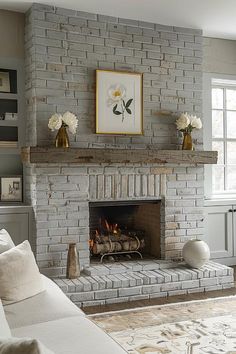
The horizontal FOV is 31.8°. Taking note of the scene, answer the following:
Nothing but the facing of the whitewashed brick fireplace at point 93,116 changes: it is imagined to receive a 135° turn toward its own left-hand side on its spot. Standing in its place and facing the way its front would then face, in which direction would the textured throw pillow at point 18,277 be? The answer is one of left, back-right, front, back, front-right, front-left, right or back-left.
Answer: back

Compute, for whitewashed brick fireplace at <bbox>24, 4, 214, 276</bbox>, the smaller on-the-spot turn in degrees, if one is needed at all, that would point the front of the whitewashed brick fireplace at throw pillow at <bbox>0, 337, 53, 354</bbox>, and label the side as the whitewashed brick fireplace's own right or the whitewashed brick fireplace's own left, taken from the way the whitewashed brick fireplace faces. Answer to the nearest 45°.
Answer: approximately 45° to the whitewashed brick fireplace's own right

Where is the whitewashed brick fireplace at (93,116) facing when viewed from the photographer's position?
facing the viewer and to the right of the viewer

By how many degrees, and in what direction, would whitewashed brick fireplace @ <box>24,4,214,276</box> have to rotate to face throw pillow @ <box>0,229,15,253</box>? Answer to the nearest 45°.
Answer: approximately 45° to its right

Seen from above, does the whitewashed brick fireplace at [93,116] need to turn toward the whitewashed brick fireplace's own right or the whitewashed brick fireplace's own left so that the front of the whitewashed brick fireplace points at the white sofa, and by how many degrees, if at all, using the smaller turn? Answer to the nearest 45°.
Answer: approximately 45° to the whitewashed brick fireplace's own right

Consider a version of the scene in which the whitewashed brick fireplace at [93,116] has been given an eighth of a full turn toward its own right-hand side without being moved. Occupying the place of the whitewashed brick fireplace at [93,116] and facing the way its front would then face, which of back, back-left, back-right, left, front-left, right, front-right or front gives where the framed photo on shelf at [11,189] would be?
right
